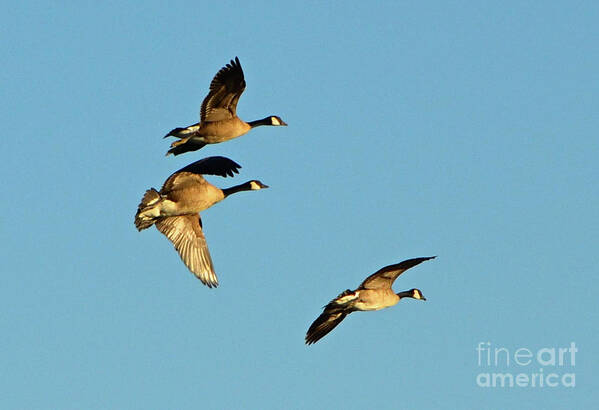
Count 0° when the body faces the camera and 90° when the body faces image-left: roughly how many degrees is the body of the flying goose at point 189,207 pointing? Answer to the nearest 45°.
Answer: approximately 270°

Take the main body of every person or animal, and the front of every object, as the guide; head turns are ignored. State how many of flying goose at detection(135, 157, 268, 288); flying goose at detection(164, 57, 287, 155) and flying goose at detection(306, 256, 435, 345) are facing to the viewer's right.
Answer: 3

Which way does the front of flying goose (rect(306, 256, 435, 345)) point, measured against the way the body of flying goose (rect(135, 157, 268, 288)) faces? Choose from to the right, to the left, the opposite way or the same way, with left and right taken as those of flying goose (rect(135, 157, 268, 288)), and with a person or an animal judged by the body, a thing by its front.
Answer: the same way

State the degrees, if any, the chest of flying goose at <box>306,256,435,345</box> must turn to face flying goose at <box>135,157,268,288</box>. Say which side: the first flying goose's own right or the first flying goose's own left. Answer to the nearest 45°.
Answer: approximately 135° to the first flying goose's own right

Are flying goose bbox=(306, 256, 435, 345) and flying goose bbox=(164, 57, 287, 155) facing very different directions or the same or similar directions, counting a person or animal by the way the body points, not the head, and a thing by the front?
same or similar directions

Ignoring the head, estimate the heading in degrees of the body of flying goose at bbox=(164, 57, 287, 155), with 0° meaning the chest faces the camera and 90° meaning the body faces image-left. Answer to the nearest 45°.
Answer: approximately 270°

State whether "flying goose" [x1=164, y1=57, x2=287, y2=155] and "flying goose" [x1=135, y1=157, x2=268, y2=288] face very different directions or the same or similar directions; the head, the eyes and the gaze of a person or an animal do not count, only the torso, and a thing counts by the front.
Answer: same or similar directions

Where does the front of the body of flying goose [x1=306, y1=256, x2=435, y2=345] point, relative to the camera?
to the viewer's right

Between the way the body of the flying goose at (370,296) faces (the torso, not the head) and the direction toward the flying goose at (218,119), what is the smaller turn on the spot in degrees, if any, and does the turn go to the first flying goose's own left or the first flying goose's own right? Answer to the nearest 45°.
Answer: approximately 135° to the first flying goose's own right

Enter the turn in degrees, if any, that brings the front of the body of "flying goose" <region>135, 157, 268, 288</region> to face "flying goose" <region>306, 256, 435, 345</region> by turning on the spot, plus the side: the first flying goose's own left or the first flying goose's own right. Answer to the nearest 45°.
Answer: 0° — it already faces it
